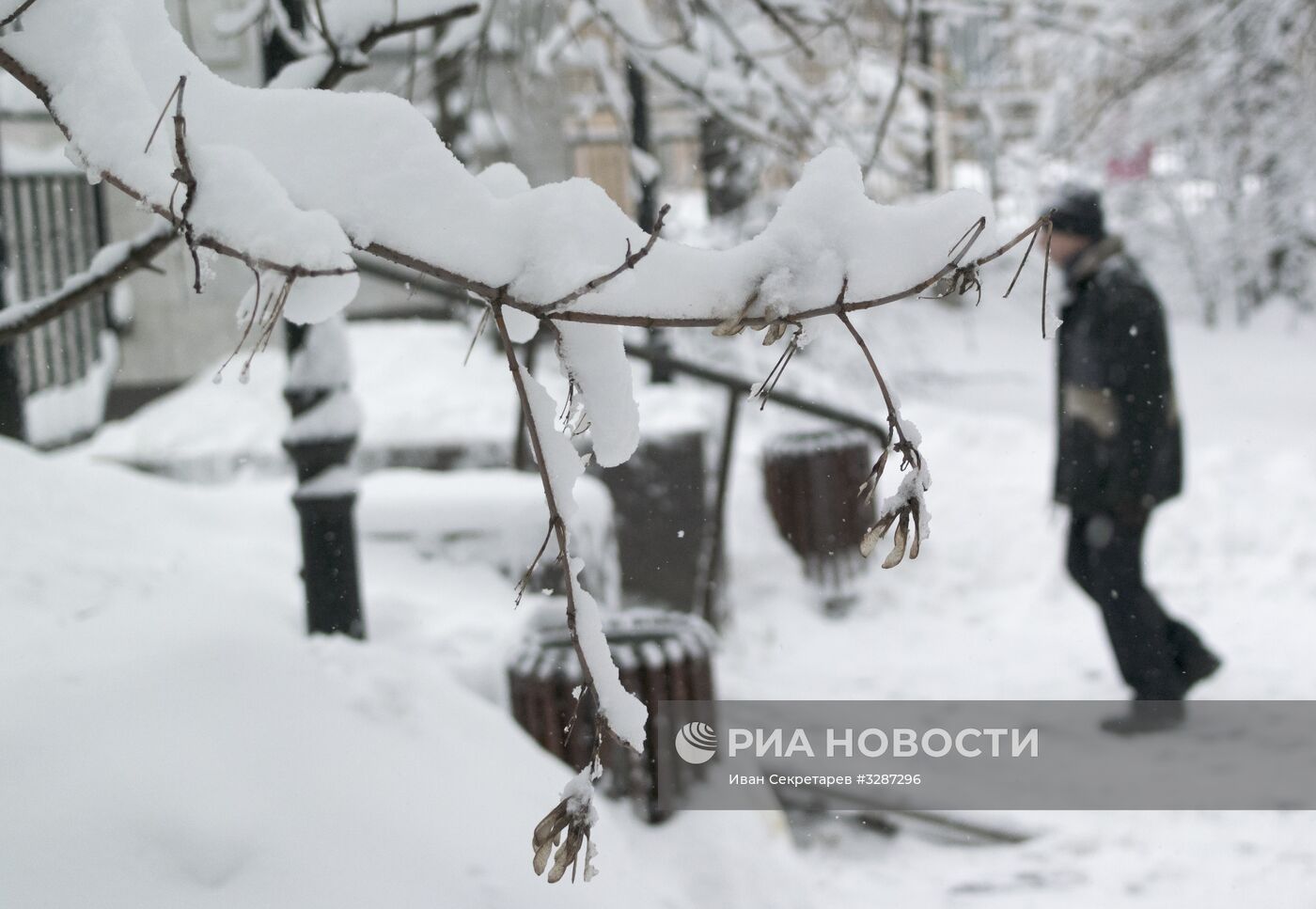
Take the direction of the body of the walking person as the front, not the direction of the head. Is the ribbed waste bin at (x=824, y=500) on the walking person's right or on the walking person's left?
on the walking person's right

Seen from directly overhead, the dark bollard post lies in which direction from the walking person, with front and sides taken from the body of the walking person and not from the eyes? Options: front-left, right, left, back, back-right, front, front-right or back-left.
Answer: front-left

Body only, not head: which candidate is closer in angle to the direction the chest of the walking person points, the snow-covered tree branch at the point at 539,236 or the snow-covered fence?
the snow-covered fence

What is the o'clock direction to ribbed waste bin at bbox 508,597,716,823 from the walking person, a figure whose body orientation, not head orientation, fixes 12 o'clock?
The ribbed waste bin is roughly at 10 o'clock from the walking person.

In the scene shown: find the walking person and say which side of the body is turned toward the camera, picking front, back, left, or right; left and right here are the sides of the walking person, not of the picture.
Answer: left

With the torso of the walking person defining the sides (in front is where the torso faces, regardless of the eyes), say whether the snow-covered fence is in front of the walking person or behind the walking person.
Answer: in front

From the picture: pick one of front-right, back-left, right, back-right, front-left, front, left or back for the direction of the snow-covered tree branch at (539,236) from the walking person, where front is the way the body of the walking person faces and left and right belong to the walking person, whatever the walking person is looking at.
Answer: left

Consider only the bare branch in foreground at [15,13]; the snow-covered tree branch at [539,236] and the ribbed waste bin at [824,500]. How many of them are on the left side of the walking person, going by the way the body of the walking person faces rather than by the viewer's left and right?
2
